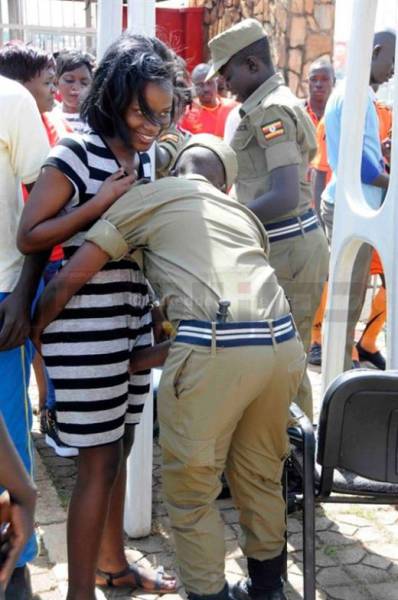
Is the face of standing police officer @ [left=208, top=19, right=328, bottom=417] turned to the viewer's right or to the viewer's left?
to the viewer's left

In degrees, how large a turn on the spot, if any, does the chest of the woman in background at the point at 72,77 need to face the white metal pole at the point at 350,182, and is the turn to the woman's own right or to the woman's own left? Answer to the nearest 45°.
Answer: approximately 45° to the woman's own left

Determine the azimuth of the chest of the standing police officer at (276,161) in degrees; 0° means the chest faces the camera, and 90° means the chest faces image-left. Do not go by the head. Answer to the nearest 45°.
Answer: approximately 90°

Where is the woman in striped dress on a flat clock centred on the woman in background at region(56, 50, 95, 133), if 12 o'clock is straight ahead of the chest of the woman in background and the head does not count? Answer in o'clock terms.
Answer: The woman in striped dress is roughly at 12 o'clock from the woman in background.

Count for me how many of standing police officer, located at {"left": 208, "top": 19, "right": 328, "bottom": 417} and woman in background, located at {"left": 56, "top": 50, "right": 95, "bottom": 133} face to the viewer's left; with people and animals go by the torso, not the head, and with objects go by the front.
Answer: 1

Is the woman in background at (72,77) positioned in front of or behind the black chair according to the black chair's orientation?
in front

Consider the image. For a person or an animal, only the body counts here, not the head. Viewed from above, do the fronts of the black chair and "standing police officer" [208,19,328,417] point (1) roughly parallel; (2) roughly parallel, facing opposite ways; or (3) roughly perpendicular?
roughly perpendicular
